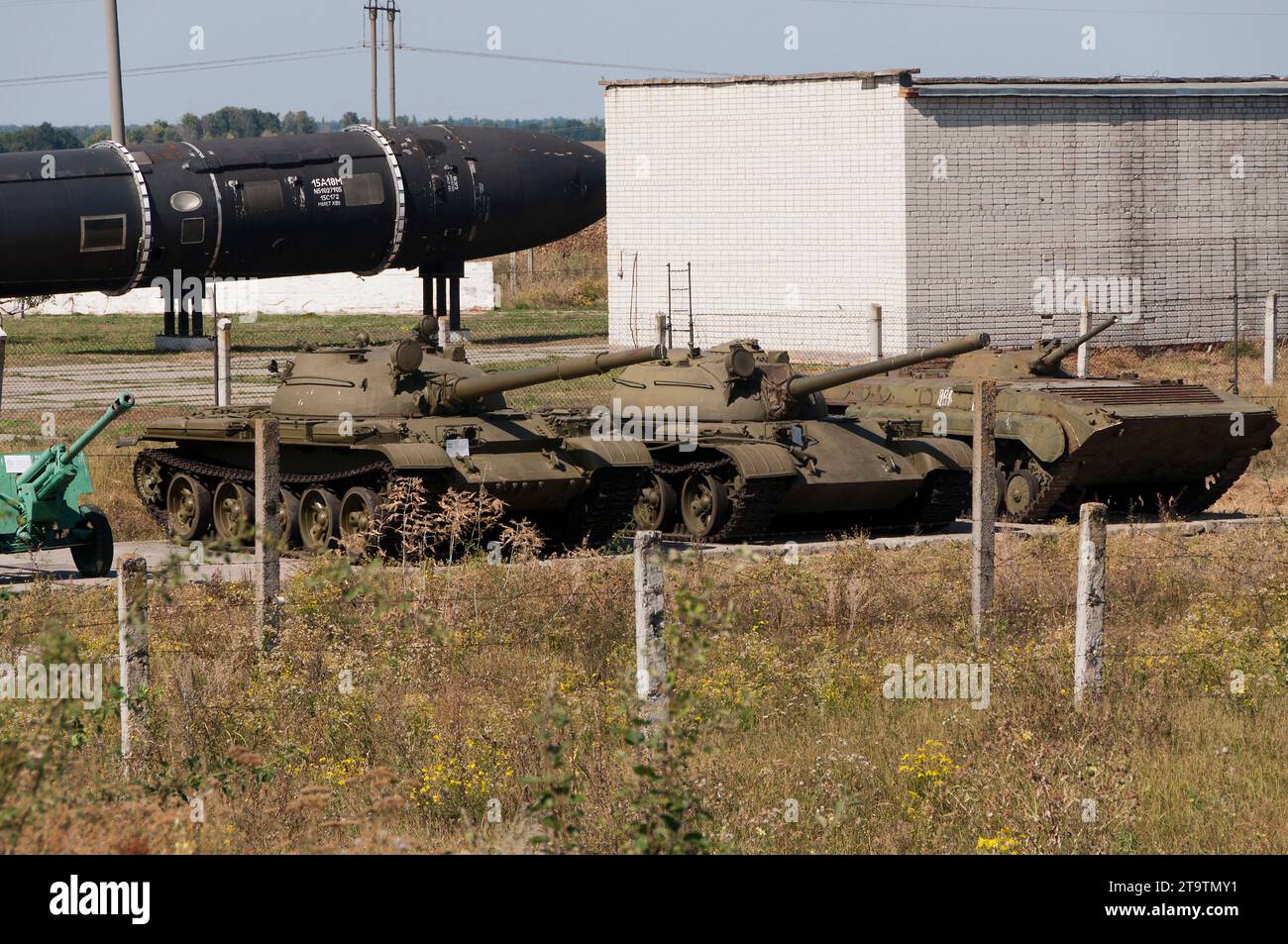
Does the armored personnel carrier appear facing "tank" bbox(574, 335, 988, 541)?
no

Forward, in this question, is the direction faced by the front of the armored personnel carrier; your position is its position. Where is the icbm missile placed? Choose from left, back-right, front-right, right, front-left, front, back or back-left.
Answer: back

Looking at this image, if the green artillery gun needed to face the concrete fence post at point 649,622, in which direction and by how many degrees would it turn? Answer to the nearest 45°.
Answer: approximately 45° to its right

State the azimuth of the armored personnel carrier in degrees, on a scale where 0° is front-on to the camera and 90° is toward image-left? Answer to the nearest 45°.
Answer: approximately 315°

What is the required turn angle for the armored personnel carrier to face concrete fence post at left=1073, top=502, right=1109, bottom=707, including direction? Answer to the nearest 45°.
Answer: approximately 45° to its right

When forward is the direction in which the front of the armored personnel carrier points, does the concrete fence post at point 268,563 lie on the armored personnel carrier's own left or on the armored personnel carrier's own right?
on the armored personnel carrier's own right

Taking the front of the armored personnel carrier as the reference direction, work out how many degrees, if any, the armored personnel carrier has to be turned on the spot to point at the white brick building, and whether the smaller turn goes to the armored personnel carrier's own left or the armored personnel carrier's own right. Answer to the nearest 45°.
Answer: approximately 135° to the armored personnel carrier's own left

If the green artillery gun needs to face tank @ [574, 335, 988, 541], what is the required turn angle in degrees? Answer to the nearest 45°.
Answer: approximately 45° to its left

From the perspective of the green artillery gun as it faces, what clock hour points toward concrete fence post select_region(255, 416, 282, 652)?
The concrete fence post is roughly at 1 o'clock from the green artillery gun.

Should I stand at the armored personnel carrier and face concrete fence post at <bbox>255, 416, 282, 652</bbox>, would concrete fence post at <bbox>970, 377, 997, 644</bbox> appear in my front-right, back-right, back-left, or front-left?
front-left

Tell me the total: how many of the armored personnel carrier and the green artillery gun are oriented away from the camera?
0
